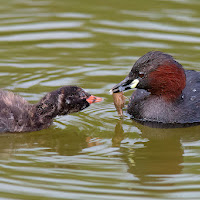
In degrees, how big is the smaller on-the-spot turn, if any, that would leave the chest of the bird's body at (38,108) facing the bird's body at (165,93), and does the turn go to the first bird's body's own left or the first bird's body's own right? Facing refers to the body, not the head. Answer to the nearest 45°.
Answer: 0° — it already faces it

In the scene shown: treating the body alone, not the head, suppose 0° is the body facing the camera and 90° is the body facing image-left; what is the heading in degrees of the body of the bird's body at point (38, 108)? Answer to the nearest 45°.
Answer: approximately 270°
